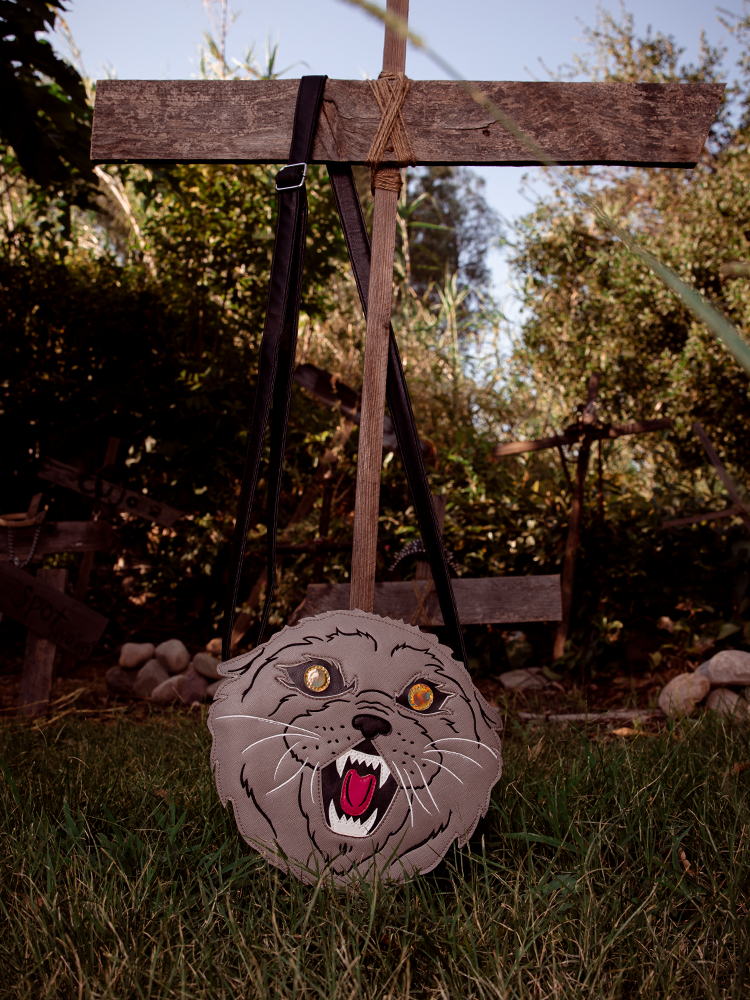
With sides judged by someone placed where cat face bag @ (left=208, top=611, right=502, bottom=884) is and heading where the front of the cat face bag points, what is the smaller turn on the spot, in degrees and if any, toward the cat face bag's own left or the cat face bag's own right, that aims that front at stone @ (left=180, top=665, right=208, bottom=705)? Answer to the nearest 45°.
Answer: approximately 180°

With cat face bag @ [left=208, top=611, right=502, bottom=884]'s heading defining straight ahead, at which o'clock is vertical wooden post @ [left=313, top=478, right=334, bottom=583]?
The vertical wooden post is roughly at 6 o'clock from the cat face bag.

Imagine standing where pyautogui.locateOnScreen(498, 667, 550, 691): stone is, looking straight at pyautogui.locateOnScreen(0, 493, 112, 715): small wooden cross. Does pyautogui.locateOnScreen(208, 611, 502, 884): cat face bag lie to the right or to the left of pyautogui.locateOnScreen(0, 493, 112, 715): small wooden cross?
left

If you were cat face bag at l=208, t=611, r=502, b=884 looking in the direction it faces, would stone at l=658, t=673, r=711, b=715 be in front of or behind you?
behind

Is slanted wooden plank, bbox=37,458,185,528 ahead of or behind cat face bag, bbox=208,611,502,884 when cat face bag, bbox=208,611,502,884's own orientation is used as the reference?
behind

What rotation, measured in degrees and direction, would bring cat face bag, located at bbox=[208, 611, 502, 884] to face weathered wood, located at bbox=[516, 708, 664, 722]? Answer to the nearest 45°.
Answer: approximately 135° to its left

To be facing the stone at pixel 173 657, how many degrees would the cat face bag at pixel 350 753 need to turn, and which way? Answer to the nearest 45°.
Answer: approximately 180°

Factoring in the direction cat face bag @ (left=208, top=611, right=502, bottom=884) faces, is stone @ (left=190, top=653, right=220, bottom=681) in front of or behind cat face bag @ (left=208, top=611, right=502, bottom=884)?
behind

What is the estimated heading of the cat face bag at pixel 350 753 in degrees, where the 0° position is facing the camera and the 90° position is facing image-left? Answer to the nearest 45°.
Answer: approximately 0°

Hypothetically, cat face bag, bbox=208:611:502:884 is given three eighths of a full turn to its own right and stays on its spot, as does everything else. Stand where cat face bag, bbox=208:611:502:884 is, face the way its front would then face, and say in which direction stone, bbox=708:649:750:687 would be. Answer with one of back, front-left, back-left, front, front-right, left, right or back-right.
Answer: right

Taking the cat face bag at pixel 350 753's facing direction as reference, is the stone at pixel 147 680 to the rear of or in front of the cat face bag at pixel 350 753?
to the rear
